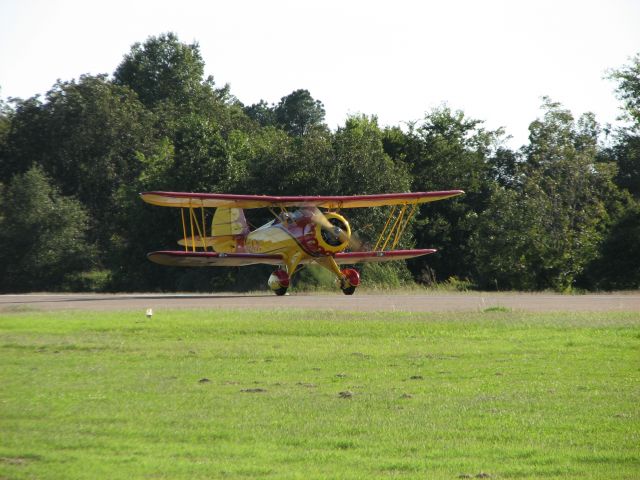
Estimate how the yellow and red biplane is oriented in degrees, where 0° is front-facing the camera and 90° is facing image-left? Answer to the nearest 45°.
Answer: approximately 315°
